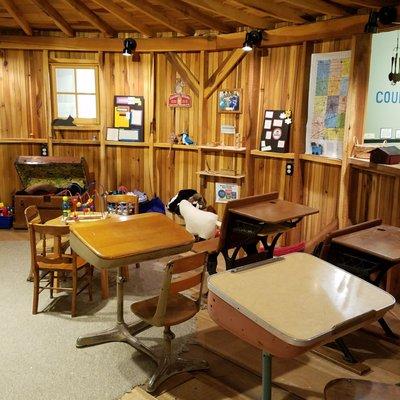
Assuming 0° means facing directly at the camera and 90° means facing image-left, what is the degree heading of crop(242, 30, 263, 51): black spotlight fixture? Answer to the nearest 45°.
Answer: approximately 45°

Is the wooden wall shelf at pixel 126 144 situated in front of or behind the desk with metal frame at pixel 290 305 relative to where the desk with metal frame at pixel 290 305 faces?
behind

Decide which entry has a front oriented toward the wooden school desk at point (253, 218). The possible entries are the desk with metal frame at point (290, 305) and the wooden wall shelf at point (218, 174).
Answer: the wooden wall shelf

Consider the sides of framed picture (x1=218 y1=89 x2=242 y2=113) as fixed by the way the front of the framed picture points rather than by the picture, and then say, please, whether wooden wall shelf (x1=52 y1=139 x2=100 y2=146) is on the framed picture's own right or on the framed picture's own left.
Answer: on the framed picture's own right

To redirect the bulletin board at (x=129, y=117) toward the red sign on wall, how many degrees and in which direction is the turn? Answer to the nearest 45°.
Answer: approximately 45° to its left

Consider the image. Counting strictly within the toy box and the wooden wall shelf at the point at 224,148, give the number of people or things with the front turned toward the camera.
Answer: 2

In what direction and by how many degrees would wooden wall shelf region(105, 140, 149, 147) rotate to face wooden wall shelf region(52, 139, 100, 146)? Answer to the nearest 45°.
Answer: approximately 90° to its right

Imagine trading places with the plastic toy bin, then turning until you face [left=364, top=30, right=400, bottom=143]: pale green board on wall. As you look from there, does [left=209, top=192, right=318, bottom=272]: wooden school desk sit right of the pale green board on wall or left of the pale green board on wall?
right

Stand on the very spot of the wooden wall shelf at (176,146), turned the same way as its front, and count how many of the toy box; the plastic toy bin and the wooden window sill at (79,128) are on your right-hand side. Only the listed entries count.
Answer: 3

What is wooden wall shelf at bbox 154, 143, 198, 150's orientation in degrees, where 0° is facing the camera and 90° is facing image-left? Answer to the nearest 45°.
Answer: approximately 0°
